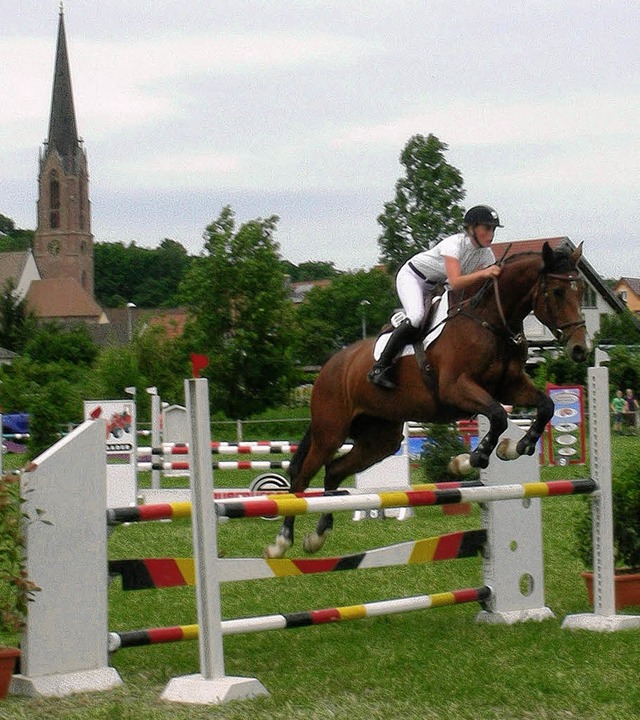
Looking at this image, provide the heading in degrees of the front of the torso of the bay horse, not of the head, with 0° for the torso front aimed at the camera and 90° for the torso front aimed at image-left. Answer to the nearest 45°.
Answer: approximately 315°

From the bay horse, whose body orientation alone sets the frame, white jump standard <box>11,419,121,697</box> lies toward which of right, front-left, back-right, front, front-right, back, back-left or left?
right

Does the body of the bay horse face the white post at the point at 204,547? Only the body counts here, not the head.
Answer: no

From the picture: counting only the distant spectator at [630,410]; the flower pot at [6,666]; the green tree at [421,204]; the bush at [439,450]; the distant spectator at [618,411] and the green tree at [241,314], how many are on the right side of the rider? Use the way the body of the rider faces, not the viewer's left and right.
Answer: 1

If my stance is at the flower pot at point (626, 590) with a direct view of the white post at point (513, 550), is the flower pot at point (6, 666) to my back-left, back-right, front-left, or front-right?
front-left

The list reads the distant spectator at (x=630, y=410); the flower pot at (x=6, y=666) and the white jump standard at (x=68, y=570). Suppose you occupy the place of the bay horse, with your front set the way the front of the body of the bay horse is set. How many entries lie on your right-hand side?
2

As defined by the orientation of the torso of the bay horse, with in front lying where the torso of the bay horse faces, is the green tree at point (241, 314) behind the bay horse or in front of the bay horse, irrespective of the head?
behind

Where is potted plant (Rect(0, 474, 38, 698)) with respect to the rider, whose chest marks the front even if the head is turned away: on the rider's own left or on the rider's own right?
on the rider's own right

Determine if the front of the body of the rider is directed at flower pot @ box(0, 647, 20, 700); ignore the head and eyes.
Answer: no

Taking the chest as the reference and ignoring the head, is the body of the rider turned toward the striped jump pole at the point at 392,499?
no

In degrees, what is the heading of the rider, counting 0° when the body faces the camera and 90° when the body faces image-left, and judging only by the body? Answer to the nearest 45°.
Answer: approximately 315°

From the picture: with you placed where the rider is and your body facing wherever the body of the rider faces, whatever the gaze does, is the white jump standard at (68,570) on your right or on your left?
on your right
